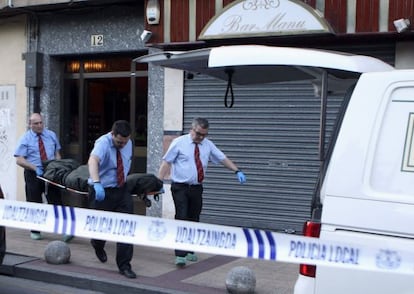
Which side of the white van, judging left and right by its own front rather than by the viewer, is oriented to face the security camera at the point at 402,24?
left

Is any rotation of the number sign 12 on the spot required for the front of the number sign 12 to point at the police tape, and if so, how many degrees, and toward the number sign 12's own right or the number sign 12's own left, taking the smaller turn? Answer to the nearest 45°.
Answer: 0° — it already faces it

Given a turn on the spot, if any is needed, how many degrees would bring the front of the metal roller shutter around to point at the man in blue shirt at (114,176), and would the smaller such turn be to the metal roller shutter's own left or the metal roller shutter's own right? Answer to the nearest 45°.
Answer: approximately 45° to the metal roller shutter's own right

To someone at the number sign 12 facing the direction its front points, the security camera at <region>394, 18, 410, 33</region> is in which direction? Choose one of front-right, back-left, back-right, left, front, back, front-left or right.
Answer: front-left

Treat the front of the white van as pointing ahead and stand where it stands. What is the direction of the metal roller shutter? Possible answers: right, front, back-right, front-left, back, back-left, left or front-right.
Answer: left

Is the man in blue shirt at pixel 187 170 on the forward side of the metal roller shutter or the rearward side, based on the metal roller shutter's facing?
on the forward side

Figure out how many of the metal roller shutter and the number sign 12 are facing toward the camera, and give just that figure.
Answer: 2

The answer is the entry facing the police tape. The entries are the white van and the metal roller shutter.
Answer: the metal roller shutter

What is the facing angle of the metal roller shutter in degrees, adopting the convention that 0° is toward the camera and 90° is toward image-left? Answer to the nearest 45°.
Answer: approximately 0°

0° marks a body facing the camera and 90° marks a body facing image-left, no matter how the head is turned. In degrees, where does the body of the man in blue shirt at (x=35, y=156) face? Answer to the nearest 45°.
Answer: approximately 315°

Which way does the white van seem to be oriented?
to the viewer's right

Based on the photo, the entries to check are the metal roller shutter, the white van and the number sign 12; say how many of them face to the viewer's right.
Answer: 1

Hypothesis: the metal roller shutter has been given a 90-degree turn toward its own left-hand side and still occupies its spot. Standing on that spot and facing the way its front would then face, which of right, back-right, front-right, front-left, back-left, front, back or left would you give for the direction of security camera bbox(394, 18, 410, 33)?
front-right
